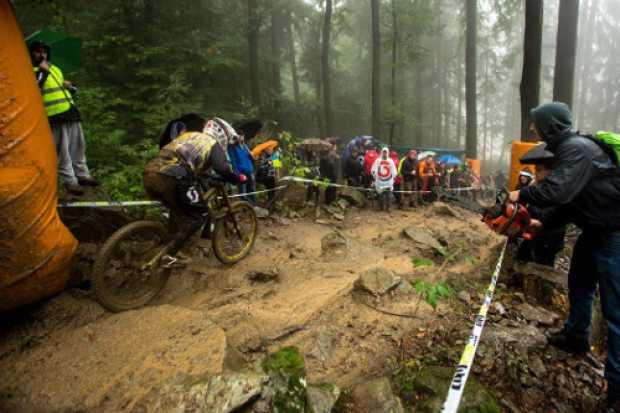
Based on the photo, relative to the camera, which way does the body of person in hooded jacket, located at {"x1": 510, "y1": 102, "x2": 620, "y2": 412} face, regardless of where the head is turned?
to the viewer's left

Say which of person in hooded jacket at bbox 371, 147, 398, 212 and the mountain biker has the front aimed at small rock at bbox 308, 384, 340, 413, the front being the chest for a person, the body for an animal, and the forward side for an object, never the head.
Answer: the person in hooded jacket

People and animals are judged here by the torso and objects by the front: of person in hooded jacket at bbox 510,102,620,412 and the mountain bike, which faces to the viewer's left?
the person in hooded jacket

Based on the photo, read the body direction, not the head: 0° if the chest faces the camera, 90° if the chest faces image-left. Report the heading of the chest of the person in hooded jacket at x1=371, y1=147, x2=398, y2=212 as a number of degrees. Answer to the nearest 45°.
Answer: approximately 0°

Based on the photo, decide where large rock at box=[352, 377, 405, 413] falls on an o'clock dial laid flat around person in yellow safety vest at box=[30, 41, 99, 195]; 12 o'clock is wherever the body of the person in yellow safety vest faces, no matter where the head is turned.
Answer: The large rock is roughly at 1 o'clock from the person in yellow safety vest.

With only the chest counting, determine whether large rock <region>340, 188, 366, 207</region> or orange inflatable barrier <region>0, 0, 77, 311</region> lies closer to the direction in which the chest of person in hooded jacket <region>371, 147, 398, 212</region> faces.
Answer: the orange inflatable barrier

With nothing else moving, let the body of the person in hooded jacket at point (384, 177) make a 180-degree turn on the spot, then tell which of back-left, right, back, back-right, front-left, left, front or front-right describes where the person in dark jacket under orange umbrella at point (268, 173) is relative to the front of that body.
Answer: back-left

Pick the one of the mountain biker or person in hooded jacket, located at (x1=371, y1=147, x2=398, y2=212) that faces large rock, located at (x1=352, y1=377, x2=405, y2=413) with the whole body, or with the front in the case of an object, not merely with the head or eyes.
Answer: the person in hooded jacket

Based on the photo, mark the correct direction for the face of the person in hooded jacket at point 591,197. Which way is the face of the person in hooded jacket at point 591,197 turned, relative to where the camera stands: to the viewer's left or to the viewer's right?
to the viewer's left

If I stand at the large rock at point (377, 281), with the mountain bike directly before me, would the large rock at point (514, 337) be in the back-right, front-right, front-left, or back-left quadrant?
back-left
